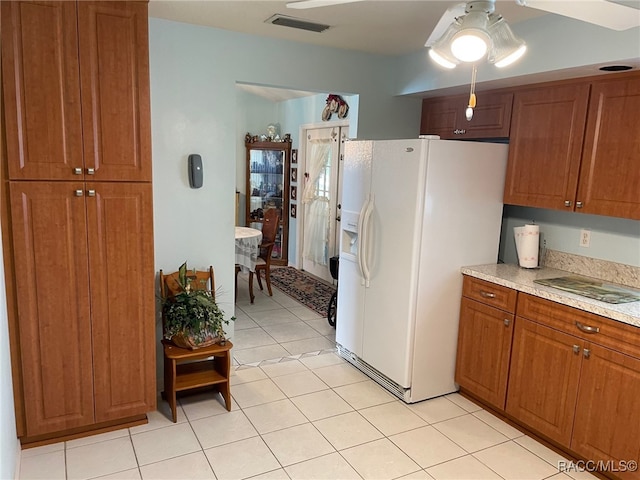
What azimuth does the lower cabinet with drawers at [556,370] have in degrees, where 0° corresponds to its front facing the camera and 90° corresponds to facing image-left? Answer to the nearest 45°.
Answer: approximately 45°

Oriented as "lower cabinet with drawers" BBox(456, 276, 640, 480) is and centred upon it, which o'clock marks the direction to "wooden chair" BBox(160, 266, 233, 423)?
The wooden chair is roughly at 1 o'clock from the lower cabinet with drawers.

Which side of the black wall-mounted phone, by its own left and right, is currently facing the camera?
front

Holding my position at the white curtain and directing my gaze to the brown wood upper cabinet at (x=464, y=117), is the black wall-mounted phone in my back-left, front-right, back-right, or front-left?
front-right

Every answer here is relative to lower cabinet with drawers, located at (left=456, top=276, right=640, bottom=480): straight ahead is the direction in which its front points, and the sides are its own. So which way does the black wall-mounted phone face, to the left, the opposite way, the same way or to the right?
to the left

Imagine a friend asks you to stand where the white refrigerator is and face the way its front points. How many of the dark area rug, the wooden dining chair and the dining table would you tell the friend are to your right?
3

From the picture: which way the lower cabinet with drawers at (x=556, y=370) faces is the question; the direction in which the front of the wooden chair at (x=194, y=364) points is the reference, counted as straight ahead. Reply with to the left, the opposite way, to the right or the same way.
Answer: to the right

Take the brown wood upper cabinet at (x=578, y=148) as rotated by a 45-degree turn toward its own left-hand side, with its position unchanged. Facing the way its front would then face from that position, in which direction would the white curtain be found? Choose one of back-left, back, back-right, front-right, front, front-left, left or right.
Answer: back-right

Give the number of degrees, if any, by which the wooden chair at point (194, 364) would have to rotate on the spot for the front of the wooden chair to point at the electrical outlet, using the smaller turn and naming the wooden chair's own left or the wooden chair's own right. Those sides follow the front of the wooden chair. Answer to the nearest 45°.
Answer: approximately 90° to the wooden chair's own left

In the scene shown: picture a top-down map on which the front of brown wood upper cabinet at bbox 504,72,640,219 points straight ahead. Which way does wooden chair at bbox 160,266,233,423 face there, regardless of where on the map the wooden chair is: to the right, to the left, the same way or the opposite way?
to the left

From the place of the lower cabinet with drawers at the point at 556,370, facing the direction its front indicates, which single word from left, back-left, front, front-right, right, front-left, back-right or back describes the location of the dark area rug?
right

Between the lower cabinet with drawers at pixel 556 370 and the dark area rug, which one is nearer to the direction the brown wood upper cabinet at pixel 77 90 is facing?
the lower cabinet with drawers

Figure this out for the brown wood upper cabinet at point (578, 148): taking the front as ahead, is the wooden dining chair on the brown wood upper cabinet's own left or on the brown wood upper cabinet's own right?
on the brown wood upper cabinet's own right

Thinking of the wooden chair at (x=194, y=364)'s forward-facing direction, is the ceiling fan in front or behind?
in front
